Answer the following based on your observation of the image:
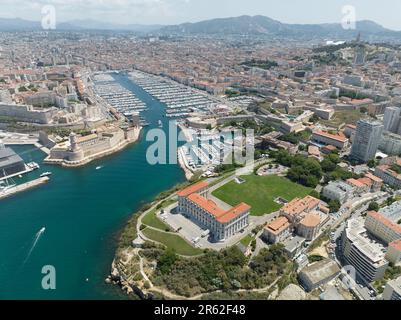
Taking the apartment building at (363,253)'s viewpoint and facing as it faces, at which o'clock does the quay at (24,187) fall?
The quay is roughly at 1 o'clock from the apartment building.

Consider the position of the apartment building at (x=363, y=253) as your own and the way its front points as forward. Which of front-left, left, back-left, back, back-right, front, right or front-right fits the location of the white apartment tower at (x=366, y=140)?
back-right

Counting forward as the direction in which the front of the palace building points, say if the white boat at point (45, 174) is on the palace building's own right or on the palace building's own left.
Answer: on the palace building's own right

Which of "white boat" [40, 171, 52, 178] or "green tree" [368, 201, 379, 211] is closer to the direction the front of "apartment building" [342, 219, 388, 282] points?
the white boat

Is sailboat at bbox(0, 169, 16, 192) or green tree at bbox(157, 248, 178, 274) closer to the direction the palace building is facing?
the green tree

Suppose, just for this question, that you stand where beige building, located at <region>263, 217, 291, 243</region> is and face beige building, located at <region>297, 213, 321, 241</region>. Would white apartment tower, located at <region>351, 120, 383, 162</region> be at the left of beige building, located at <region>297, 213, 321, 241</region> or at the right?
left

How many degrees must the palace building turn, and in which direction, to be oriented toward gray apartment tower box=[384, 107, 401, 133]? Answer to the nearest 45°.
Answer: approximately 180°

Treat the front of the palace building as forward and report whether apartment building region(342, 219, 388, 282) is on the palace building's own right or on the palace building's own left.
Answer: on the palace building's own left

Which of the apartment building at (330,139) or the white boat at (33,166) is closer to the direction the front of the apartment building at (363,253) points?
the white boat

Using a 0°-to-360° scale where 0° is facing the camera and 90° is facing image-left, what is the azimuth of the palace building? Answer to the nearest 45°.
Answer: approximately 45°

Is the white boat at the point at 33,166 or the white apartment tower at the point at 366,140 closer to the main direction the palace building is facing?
the white boat

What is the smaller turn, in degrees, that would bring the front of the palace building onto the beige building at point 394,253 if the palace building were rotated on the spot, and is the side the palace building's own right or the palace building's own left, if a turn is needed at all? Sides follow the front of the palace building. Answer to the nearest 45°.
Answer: approximately 135° to the palace building's own left

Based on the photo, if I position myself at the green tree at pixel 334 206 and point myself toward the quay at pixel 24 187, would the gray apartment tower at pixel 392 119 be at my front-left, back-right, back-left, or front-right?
back-right

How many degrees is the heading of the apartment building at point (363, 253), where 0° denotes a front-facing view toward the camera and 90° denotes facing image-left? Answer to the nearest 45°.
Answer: approximately 45°

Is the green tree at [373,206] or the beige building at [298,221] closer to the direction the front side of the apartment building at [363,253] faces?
the beige building
